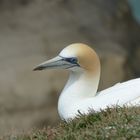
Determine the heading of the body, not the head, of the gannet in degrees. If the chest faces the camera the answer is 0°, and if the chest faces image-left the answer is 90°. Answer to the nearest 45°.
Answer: approximately 90°
